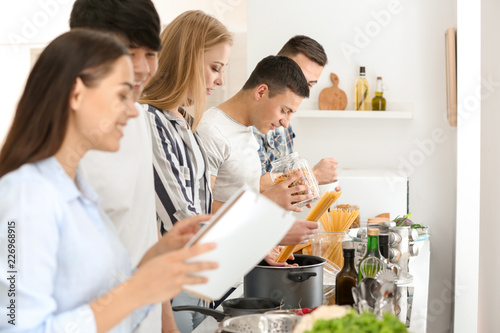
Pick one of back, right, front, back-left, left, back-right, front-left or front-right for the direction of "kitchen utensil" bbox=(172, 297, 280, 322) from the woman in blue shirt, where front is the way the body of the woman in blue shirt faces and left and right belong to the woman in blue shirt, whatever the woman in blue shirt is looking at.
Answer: front-left

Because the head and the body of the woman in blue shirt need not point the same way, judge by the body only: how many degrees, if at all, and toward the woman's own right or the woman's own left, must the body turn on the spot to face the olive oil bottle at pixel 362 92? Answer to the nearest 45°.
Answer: approximately 45° to the woman's own left

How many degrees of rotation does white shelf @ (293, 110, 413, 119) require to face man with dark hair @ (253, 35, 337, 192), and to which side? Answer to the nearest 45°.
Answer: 0° — it already faces them

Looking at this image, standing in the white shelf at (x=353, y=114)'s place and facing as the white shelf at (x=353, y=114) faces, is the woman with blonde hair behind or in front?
in front

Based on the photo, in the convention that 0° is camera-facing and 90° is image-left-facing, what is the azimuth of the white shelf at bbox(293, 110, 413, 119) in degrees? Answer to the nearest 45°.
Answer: approximately 0°

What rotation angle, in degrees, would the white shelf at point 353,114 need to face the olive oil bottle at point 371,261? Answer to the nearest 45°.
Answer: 0° — it already faces it

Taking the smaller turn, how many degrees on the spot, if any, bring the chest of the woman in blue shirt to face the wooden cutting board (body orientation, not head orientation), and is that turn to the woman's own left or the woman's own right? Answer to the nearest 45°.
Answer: approximately 45° to the woman's own left

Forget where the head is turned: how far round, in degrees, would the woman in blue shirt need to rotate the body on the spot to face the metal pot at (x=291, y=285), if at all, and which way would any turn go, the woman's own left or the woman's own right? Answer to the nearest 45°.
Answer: approximately 45° to the woman's own left

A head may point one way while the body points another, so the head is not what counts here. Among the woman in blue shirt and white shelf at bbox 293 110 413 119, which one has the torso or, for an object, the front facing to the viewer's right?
the woman in blue shirt

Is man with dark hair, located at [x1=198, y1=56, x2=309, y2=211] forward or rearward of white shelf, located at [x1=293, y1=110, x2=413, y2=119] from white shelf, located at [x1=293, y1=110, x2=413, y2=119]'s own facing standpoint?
forward

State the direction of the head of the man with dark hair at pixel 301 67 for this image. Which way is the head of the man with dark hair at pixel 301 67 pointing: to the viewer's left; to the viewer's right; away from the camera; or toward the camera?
to the viewer's right

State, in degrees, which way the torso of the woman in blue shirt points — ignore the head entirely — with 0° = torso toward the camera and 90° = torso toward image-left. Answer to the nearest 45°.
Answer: approximately 270°

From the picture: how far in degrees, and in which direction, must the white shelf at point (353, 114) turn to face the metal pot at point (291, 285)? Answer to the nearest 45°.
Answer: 0° — it already faces it
